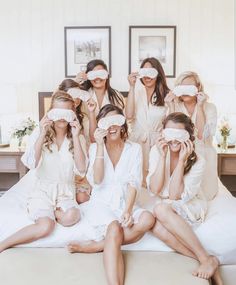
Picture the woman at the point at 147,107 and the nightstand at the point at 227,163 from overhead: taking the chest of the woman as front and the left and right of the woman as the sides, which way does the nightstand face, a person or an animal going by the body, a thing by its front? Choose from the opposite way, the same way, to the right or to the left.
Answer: the same way

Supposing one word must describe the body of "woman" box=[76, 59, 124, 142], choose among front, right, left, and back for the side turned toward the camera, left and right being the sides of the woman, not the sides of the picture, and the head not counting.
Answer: front

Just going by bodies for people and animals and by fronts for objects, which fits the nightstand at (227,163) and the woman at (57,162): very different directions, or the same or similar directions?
same or similar directions

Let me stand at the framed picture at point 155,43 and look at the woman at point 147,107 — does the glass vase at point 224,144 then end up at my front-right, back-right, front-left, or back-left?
front-left

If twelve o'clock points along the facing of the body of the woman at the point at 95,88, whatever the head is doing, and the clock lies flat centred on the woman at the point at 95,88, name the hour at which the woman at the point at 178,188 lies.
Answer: the woman at the point at 178,188 is roughly at 11 o'clock from the woman at the point at 95,88.

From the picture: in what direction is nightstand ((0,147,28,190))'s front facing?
toward the camera

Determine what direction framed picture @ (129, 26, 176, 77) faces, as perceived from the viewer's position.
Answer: facing the viewer

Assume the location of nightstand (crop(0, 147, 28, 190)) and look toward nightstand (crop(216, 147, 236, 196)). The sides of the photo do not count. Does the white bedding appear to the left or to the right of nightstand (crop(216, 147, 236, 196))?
right

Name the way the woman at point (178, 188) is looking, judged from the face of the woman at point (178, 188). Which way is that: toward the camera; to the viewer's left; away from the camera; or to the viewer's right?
toward the camera

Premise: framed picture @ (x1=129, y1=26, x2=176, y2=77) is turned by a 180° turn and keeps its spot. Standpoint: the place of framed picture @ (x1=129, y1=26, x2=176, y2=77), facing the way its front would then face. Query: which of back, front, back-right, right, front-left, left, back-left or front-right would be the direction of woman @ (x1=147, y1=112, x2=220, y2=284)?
back

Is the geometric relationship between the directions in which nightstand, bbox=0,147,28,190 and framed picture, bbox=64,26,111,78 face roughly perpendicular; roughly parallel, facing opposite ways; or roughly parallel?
roughly parallel

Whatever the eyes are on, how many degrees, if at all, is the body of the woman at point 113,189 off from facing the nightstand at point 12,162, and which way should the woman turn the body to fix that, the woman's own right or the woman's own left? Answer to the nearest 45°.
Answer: approximately 135° to the woman's own right

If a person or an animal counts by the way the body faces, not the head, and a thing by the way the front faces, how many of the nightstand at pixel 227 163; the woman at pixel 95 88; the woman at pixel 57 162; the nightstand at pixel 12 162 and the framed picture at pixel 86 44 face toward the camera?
5

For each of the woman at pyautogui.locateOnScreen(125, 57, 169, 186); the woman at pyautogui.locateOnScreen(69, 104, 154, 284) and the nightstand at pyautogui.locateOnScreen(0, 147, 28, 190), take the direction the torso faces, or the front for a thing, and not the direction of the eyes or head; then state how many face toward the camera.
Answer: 3

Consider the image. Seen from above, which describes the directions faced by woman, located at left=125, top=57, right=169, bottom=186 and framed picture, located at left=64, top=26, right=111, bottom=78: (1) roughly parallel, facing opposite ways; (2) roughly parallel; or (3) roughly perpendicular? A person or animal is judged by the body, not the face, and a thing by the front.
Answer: roughly parallel

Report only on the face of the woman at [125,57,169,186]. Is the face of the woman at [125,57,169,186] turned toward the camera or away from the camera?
toward the camera

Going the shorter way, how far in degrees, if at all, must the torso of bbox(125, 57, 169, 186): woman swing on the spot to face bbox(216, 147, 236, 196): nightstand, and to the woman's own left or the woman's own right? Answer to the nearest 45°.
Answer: approximately 135° to the woman's own left
